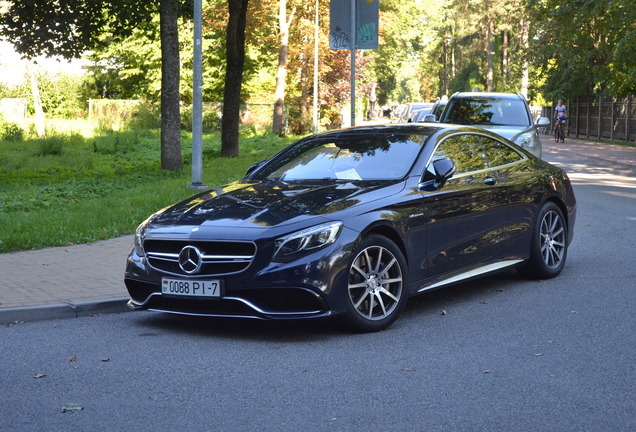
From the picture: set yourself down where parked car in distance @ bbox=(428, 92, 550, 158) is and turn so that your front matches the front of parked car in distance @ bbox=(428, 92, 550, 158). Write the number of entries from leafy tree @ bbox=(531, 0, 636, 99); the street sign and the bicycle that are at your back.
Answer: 2

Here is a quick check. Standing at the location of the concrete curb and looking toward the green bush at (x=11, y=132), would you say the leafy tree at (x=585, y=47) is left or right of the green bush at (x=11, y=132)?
right

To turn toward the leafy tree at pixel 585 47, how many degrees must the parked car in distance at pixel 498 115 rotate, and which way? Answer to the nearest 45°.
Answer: approximately 180°

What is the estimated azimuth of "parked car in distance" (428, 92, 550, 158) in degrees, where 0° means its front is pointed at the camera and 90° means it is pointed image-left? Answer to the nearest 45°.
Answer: approximately 0°
